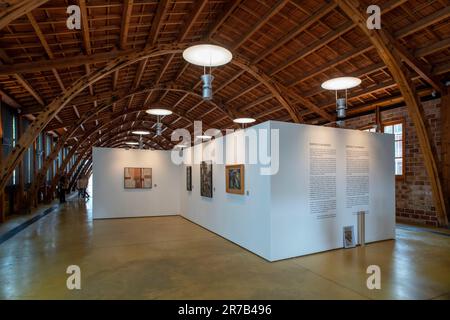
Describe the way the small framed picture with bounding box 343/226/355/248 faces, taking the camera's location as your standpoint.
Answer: facing the viewer and to the right of the viewer

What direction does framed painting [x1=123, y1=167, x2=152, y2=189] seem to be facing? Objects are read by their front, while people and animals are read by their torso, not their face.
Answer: toward the camera

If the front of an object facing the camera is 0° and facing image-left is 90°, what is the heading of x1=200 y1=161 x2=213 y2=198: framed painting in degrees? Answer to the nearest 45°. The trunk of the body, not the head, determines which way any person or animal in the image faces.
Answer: approximately 45°

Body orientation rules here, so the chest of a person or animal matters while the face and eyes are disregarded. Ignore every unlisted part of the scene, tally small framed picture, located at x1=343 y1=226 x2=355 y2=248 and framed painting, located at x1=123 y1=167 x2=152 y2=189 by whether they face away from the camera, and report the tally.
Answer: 0

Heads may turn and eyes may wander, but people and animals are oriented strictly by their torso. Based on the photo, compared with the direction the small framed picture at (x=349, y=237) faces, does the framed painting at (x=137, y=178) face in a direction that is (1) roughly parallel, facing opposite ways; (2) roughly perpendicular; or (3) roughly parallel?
roughly parallel

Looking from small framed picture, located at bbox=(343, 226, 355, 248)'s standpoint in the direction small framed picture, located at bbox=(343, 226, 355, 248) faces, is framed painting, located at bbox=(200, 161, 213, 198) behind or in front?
behind

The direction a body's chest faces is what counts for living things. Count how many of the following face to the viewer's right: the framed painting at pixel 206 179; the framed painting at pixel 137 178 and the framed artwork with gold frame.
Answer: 0

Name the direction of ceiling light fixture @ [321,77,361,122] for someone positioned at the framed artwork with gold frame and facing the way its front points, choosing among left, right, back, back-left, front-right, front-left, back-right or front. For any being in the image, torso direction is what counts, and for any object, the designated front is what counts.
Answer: back-left

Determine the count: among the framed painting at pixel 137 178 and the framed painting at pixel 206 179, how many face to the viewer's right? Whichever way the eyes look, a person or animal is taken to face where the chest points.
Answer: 0

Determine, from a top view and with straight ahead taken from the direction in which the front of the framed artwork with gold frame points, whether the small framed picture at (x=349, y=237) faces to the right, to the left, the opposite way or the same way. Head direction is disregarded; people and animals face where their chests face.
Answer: to the left
